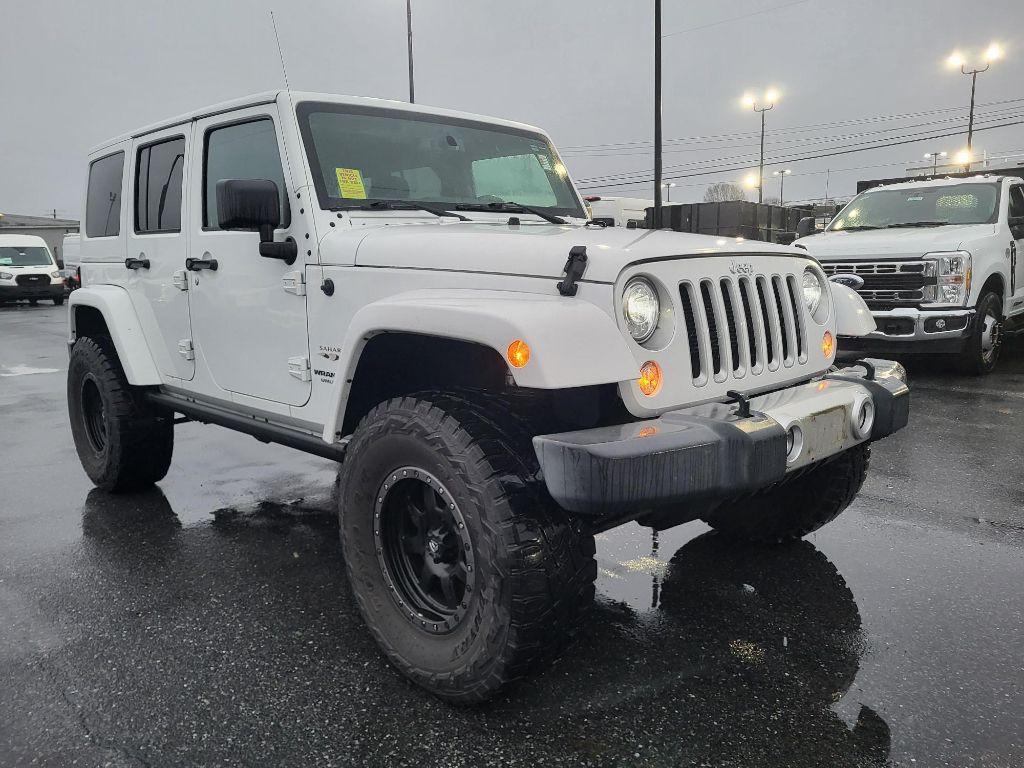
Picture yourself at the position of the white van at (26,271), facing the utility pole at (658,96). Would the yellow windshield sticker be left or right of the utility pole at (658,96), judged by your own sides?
right

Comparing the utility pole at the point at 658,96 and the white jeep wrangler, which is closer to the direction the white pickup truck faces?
the white jeep wrangler

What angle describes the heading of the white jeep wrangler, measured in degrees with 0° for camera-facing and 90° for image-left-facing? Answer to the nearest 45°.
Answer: approximately 315°

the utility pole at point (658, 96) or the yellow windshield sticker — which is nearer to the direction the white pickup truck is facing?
the yellow windshield sticker

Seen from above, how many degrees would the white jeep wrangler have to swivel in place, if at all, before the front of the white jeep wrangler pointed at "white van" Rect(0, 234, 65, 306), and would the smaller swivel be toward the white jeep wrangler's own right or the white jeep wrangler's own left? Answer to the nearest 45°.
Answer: approximately 180°

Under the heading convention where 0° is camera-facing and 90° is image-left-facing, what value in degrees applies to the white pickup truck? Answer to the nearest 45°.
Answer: approximately 45°

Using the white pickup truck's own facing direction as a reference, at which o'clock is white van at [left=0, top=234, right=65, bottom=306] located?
The white van is roughly at 2 o'clock from the white pickup truck.

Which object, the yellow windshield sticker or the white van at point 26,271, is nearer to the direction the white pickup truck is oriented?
the yellow windshield sticker

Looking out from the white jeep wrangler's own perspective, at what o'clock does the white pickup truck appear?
The white pickup truck is roughly at 9 o'clock from the white jeep wrangler.

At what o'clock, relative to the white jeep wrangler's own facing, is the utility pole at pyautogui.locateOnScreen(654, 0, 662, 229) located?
The utility pole is roughly at 8 o'clock from the white jeep wrangler.
